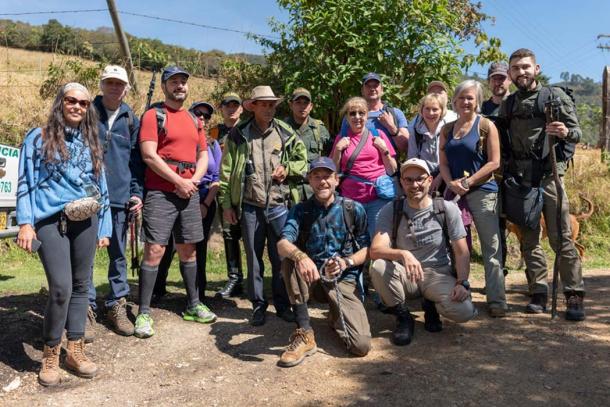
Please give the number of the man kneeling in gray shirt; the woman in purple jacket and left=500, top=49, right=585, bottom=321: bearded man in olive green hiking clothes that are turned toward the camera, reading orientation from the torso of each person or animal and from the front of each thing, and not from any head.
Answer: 3

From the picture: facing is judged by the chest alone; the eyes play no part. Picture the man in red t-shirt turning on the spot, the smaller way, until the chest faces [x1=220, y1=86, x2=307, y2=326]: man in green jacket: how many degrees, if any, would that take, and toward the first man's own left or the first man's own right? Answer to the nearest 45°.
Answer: approximately 45° to the first man's own left

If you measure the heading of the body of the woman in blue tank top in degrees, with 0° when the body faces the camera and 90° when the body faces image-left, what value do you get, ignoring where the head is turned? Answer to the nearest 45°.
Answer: approximately 45°

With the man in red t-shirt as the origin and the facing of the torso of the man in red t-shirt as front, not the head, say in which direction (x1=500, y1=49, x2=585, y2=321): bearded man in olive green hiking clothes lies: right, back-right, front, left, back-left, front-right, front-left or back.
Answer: front-left

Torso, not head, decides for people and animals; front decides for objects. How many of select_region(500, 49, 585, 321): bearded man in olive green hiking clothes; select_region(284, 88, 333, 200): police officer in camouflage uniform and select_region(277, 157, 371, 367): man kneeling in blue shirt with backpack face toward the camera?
3

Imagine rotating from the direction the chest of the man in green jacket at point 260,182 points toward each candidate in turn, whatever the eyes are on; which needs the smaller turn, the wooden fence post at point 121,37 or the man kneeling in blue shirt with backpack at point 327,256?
the man kneeling in blue shirt with backpack
